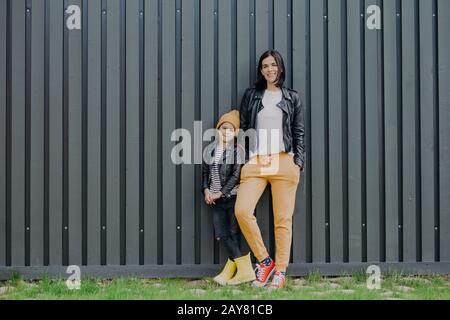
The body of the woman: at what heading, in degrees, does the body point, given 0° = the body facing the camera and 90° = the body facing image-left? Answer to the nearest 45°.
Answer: approximately 0°

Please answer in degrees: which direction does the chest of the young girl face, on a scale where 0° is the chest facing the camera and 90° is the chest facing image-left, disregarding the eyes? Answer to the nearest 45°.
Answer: approximately 45°
